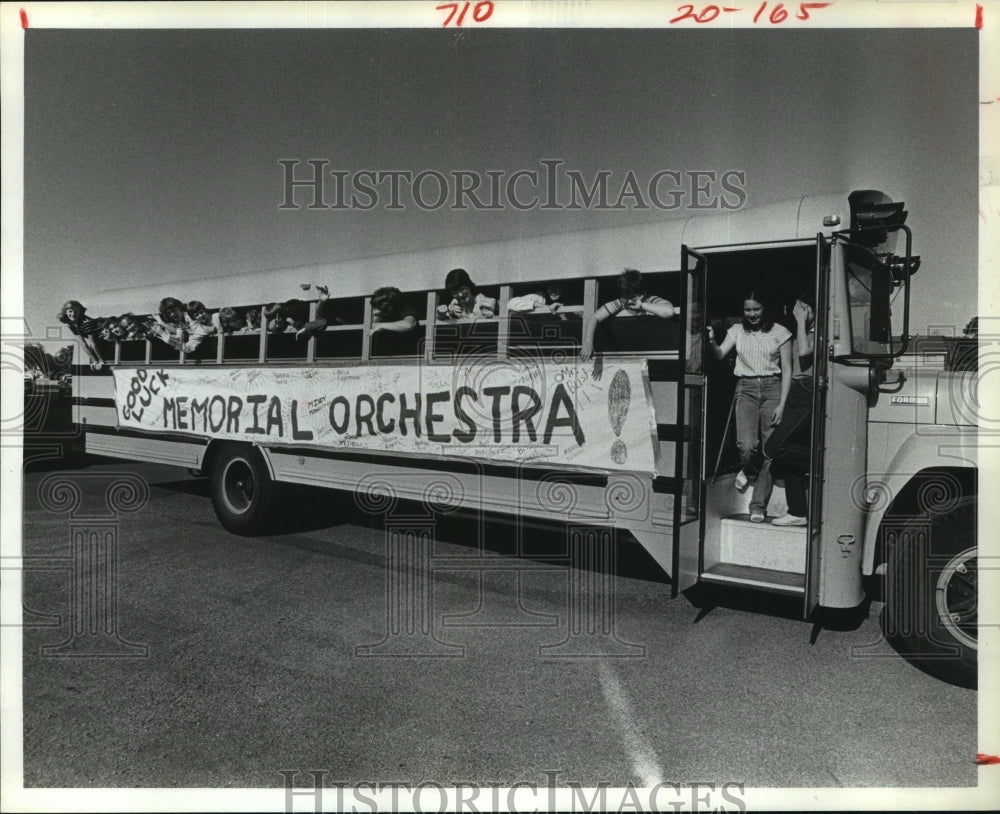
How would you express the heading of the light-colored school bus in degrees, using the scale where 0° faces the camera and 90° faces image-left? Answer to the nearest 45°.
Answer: approximately 315°

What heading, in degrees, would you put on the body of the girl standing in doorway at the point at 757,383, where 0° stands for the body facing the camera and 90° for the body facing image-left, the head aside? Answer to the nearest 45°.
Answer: approximately 0°
